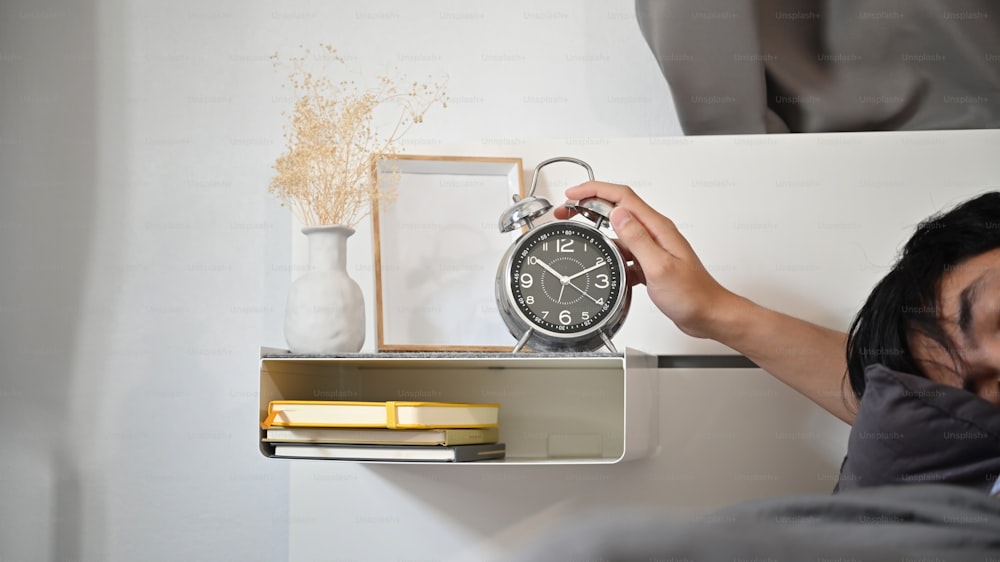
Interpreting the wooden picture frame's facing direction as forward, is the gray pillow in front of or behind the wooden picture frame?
in front

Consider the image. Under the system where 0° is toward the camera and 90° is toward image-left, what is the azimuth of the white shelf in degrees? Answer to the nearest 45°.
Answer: approximately 0°

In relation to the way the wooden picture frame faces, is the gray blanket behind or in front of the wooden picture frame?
in front

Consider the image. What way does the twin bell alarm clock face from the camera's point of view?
toward the camera

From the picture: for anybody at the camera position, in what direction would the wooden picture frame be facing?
facing the viewer

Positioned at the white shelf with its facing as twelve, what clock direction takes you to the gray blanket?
The gray blanket is roughly at 12 o'clock from the white shelf.
